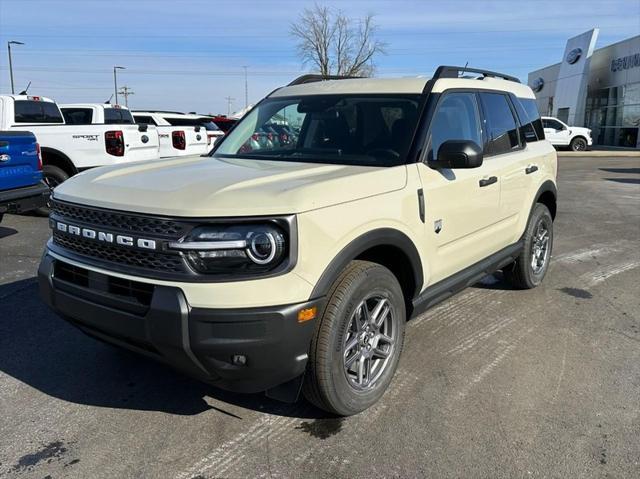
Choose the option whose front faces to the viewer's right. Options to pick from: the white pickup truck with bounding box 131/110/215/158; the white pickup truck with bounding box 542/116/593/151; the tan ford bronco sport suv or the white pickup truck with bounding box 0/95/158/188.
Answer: the white pickup truck with bounding box 542/116/593/151

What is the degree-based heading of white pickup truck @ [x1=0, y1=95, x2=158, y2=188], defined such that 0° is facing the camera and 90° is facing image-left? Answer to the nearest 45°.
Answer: approximately 135°

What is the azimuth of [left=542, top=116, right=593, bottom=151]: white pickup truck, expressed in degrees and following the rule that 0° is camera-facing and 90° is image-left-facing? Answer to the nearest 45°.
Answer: approximately 270°

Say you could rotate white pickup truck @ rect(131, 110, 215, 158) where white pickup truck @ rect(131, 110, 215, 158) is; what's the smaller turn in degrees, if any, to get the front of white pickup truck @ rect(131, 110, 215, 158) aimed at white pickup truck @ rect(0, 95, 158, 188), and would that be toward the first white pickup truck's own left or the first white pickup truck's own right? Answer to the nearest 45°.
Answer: approximately 90° to the first white pickup truck's own left

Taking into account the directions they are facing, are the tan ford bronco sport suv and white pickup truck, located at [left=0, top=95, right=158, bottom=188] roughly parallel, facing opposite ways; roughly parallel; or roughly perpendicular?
roughly perpendicular

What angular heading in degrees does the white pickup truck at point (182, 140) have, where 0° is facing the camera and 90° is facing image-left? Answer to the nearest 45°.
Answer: approximately 135°

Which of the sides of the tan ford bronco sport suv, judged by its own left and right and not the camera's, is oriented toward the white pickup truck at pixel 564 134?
back

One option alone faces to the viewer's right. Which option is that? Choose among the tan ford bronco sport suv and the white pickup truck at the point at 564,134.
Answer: the white pickup truck

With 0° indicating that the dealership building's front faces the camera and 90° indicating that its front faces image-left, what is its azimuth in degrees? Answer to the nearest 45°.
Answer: approximately 45°

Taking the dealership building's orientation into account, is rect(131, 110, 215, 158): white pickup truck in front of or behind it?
in front

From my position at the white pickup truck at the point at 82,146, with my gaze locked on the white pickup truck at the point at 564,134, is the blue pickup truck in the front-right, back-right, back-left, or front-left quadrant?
back-right

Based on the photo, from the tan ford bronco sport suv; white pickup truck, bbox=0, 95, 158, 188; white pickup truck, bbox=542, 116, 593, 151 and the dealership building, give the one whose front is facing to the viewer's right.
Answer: white pickup truck, bbox=542, 116, 593, 151

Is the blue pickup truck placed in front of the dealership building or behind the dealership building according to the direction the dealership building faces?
in front

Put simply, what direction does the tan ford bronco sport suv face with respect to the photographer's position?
facing the viewer and to the left of the viewer

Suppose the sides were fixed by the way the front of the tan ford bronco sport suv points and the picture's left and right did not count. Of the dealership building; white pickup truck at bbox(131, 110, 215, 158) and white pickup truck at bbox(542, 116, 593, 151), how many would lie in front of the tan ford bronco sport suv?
0

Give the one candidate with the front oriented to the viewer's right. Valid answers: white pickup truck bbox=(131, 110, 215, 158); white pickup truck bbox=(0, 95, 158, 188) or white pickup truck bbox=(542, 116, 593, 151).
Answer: white pickup truck bbox=(542, 116, 593, 151)

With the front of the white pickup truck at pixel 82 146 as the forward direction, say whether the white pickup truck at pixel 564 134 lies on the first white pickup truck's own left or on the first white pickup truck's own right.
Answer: on the first white pickup truck's own right
